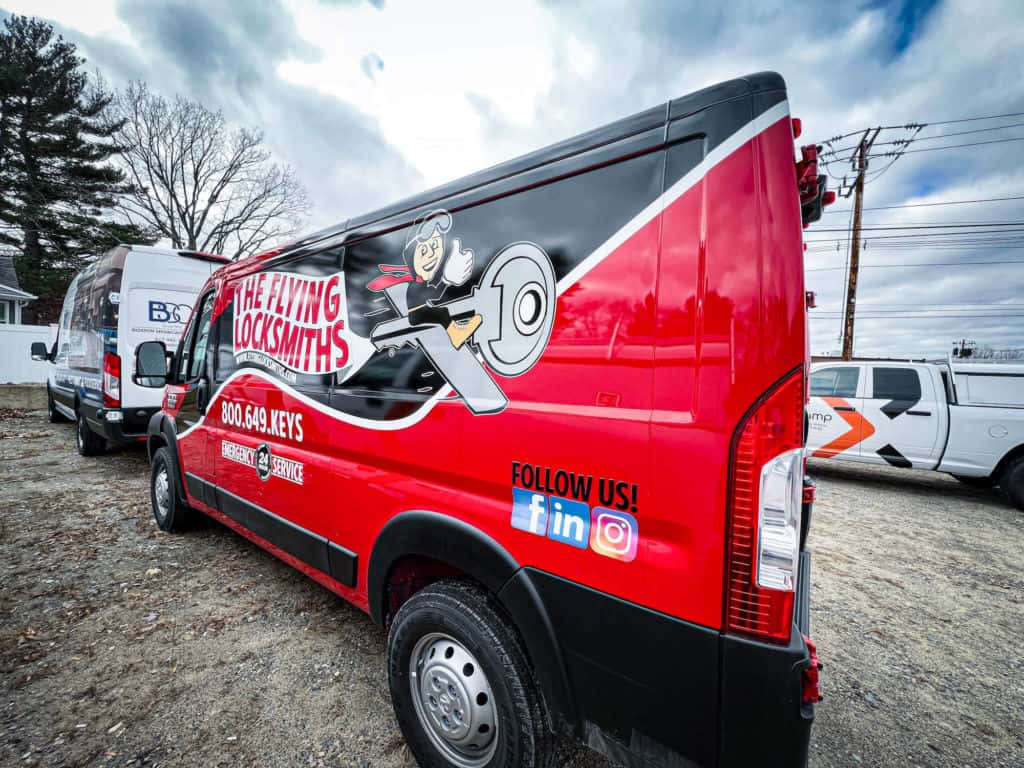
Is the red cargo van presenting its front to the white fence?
yes

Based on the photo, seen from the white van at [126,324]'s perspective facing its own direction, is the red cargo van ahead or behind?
behind

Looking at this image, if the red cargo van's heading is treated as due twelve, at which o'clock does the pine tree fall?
The pine tree is roughly at 12 o'clock from the red cargo van.

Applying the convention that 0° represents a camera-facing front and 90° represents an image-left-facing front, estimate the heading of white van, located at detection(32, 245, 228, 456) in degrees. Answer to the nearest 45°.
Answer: approximately 135°

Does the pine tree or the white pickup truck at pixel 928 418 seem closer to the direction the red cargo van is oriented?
the pine tree

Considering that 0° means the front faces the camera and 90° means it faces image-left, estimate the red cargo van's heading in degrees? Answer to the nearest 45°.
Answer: approximately 135°
